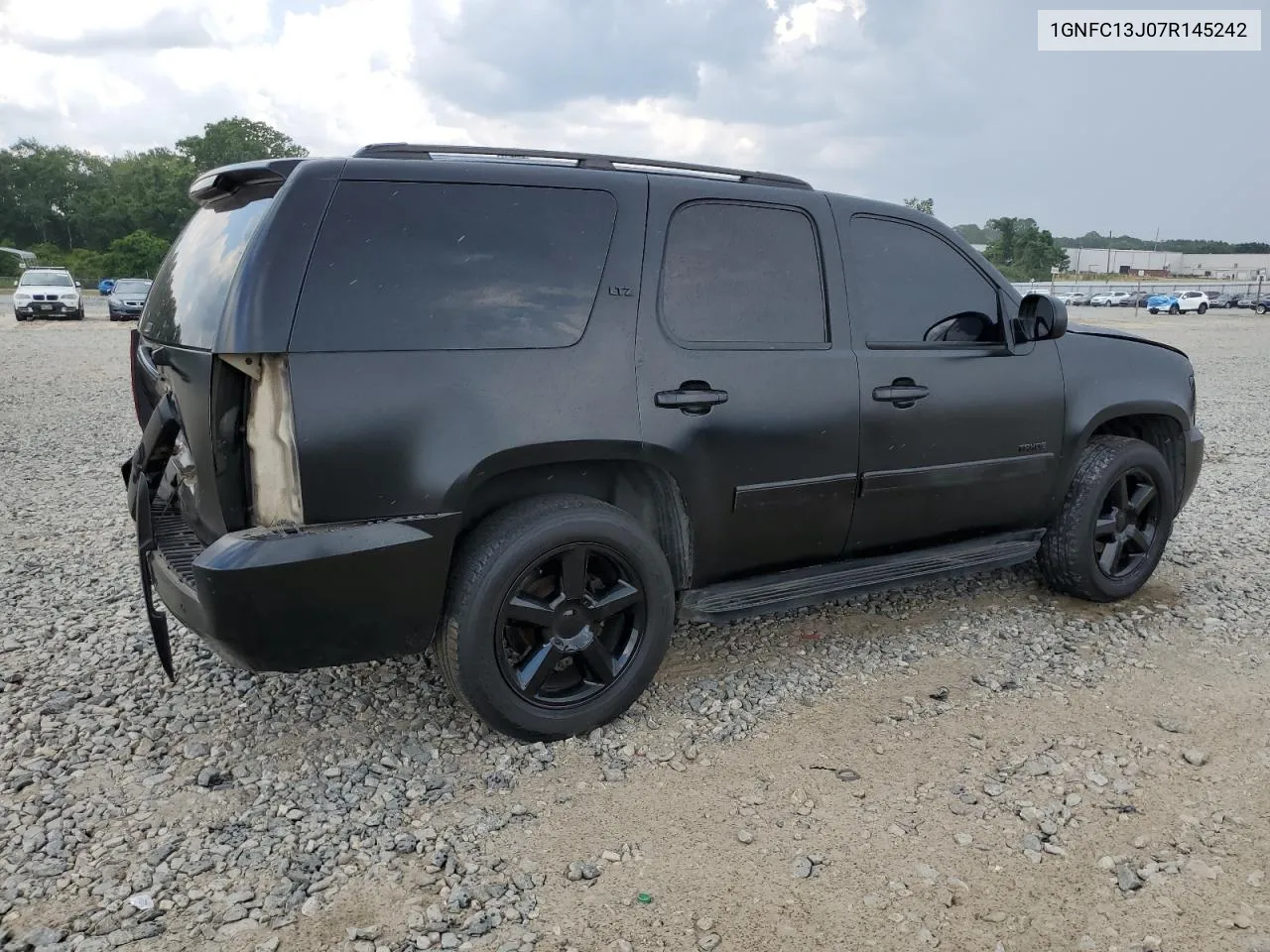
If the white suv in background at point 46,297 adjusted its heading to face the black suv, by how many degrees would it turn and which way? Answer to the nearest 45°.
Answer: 0° — it already faces it

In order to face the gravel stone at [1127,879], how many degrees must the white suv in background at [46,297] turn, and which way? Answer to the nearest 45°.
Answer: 0° — it already faces it

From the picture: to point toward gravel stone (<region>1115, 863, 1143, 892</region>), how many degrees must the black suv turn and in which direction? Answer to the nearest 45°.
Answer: approximately 90° to its right

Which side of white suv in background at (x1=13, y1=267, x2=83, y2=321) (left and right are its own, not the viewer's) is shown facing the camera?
front

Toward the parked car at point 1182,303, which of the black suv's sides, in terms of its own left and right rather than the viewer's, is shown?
front

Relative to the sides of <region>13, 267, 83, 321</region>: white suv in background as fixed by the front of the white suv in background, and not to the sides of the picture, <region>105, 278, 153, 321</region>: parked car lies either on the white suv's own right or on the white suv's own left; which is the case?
on the white suv's own left

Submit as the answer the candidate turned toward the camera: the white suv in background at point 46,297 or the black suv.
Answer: the white suv in background

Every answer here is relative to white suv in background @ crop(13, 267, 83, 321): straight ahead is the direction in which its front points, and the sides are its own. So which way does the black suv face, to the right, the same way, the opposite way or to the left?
to the left

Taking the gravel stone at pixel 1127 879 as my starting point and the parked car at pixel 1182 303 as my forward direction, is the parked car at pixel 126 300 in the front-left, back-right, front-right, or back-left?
front-left

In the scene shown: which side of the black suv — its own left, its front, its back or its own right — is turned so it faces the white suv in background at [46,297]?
left

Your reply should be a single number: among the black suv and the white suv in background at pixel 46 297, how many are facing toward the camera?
1

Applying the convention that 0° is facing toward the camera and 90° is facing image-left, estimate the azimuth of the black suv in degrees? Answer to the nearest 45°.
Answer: approximately 225°

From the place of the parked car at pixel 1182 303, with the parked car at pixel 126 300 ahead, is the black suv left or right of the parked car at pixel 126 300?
left
